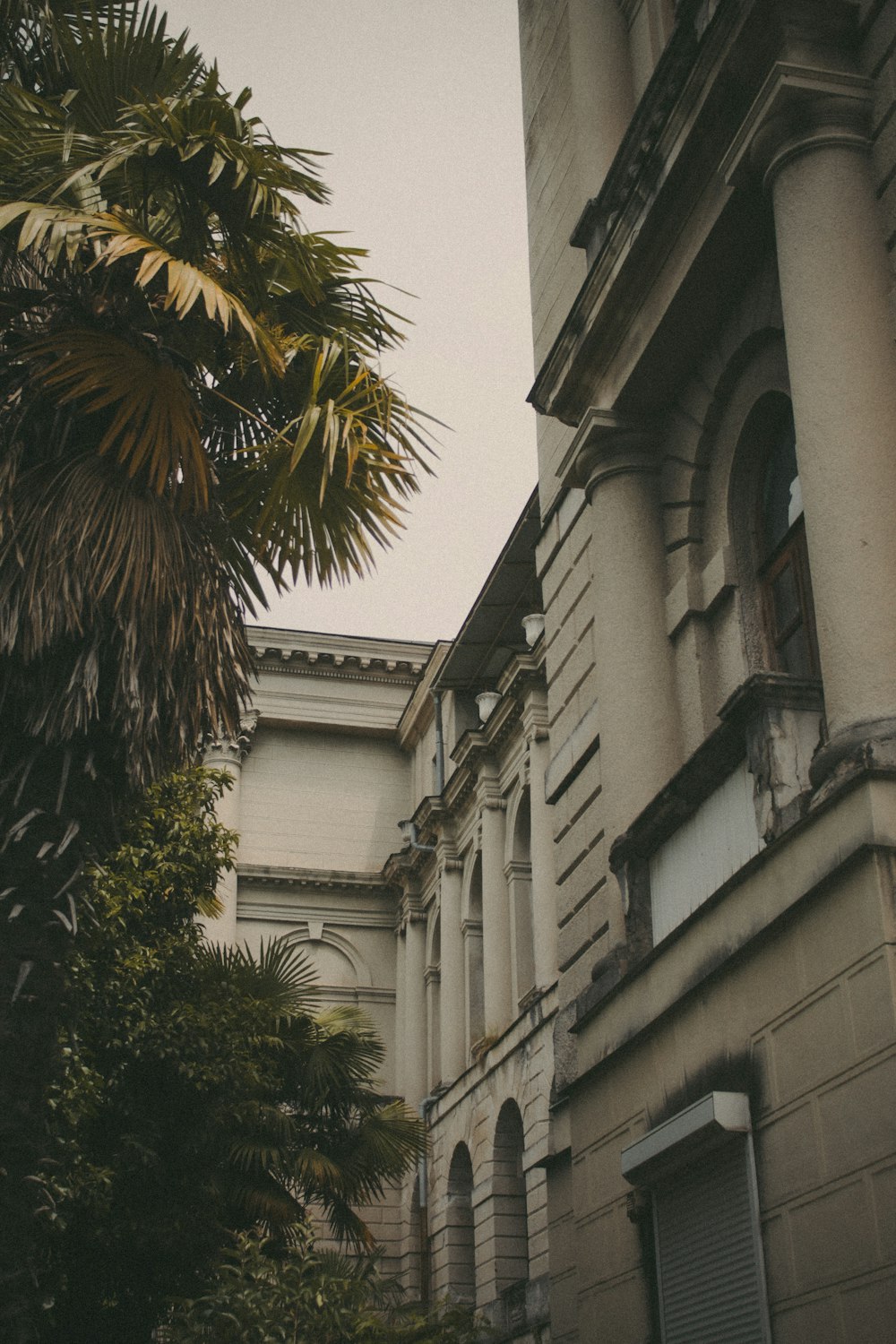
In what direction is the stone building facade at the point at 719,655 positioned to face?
to the viewer's left

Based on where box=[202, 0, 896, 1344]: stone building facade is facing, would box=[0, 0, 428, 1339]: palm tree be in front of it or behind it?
in front

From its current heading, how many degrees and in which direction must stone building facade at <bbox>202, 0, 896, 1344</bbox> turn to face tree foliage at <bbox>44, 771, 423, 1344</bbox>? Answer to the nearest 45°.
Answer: approximately 45° to its right

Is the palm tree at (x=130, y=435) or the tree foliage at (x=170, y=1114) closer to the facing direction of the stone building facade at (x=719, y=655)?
the palm tree

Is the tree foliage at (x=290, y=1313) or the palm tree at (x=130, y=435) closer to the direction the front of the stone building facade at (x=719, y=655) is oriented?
the palm tree
